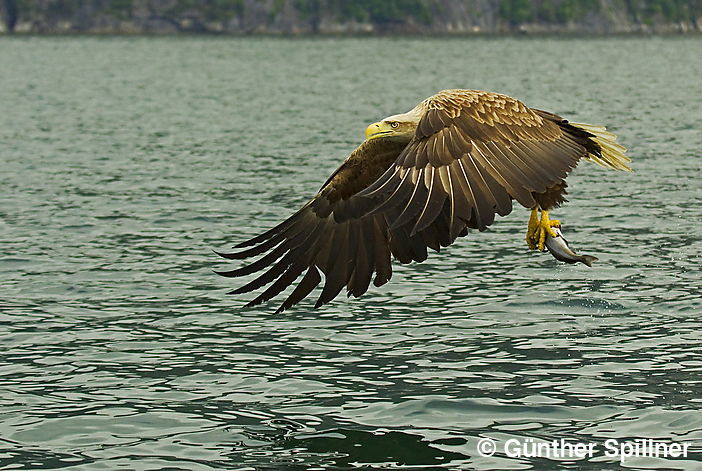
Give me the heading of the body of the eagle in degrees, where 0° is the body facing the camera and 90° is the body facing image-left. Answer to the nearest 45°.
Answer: approximately 90°
